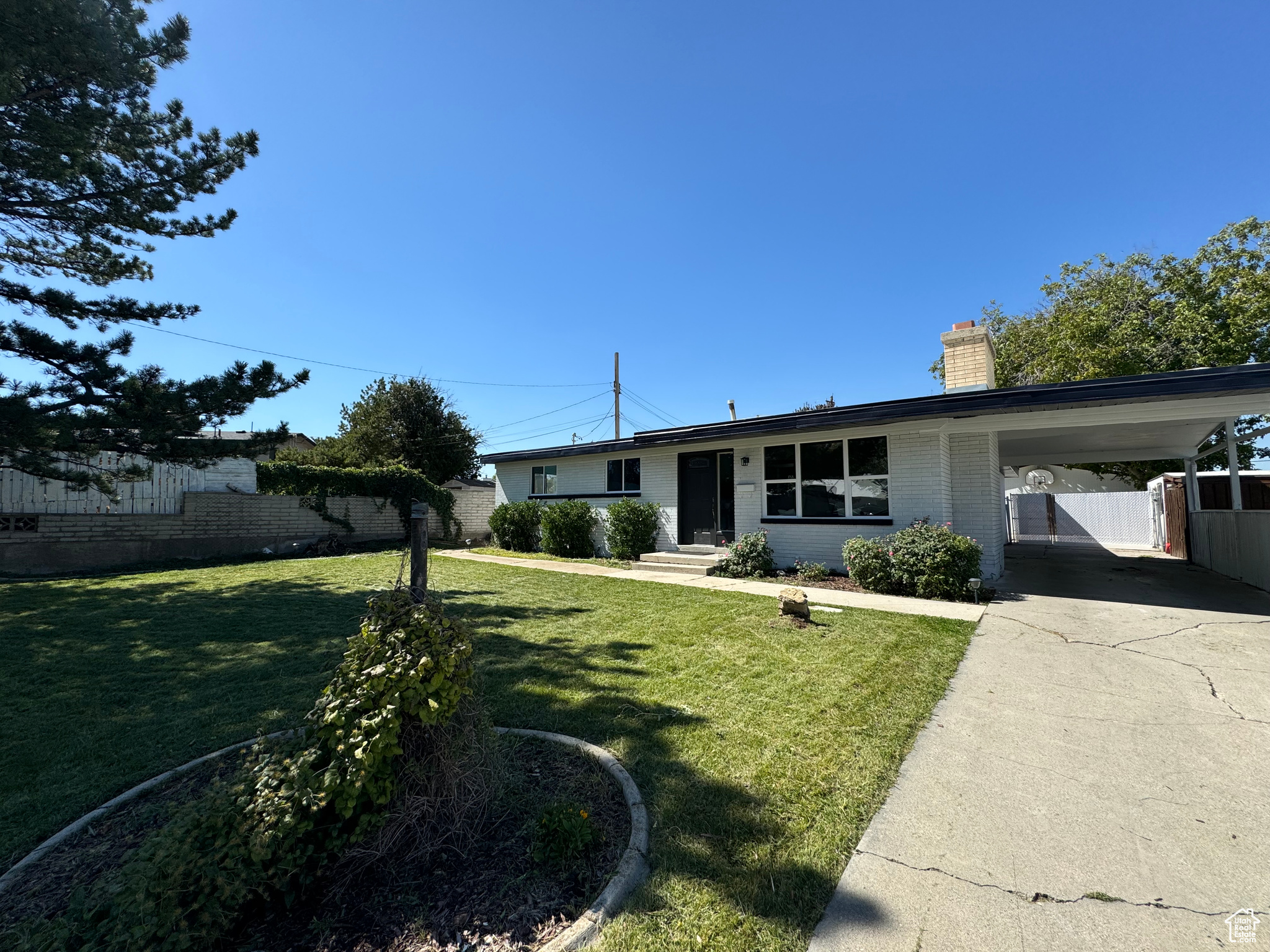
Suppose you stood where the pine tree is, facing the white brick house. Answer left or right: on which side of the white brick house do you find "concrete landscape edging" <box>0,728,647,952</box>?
right

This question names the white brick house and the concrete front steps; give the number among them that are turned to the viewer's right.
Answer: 0

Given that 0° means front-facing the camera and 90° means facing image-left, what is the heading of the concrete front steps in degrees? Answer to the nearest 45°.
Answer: approximately 45°

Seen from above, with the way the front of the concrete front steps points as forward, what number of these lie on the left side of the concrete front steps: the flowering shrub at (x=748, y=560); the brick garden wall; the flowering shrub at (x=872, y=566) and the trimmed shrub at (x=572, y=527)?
2

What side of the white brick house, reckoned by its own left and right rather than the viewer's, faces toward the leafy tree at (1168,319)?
back

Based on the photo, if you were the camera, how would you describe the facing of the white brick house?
facing the viewer and to the left of the viewer

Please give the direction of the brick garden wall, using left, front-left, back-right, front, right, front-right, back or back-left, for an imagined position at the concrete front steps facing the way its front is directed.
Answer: front-right

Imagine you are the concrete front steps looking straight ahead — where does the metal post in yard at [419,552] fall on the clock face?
The metal post in yard is roughly at 11 o'clock from the concrete front steps.

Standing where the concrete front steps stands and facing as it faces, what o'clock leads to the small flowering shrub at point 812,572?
The small flowering shrub is roughly at 9 o'clock from the concrete front steps.

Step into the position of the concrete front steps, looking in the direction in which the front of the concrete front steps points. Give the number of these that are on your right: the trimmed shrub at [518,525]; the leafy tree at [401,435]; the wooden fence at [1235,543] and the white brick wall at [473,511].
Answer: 3

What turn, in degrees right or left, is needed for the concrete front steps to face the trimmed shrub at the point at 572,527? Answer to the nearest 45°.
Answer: approximately 90° to its right

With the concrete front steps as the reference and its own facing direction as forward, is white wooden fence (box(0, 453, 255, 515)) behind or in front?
in front
